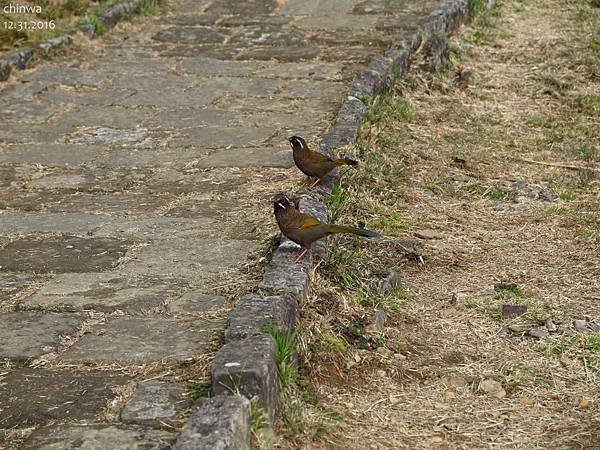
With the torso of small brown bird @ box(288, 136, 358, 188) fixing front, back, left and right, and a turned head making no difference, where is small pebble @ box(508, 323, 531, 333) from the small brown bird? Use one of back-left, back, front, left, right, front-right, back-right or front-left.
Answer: back-left

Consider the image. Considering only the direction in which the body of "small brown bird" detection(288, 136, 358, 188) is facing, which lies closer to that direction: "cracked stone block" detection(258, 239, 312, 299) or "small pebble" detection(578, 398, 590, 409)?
the cracked stone block

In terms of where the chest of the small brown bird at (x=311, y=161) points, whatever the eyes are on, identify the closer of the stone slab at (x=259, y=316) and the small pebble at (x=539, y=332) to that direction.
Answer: the stone slab

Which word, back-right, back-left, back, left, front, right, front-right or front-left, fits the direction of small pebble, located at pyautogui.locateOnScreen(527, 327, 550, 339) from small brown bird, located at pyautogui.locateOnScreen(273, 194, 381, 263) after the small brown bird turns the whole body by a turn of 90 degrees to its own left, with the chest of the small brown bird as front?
left

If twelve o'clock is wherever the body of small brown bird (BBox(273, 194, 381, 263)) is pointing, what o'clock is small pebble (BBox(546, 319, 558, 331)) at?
The small pebble is roughly at 6 o'clock from the small brown bird.

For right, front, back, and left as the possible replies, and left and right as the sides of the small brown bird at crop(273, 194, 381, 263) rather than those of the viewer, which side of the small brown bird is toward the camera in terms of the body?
left

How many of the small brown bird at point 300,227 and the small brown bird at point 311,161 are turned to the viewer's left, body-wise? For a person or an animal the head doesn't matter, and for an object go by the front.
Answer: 2

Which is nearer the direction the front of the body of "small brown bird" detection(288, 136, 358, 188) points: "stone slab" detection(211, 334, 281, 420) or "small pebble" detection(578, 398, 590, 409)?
the stone slab

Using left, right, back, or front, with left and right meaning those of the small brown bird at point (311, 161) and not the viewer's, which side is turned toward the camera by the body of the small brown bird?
left
